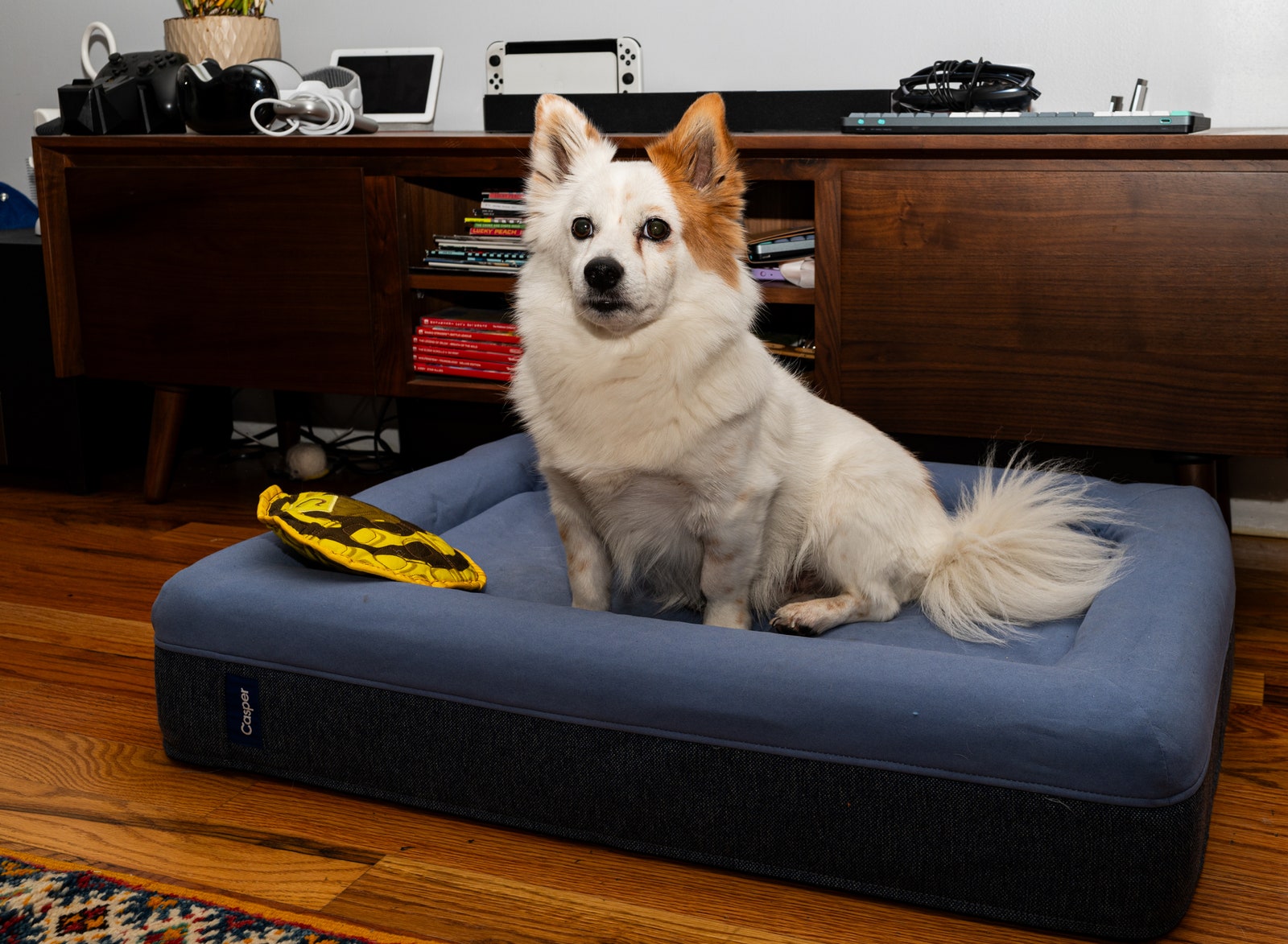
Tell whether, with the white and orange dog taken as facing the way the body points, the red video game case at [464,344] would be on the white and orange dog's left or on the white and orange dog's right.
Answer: on the white and orange dog's right

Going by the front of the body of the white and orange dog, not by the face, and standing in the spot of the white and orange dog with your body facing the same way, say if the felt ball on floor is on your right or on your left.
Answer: on your right

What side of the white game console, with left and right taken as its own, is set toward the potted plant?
right

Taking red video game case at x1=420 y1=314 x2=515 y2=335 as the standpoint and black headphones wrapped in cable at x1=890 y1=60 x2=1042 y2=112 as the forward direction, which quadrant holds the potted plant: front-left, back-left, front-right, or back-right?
back-left

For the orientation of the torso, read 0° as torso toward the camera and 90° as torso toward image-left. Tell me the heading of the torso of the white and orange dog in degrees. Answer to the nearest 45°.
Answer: approximately 45°

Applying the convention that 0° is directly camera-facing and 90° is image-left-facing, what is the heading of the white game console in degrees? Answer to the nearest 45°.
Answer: approximately 0°

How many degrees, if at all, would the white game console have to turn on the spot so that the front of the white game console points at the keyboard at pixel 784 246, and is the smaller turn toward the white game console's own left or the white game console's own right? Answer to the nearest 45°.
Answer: approximately 45° to the white game console's own left
